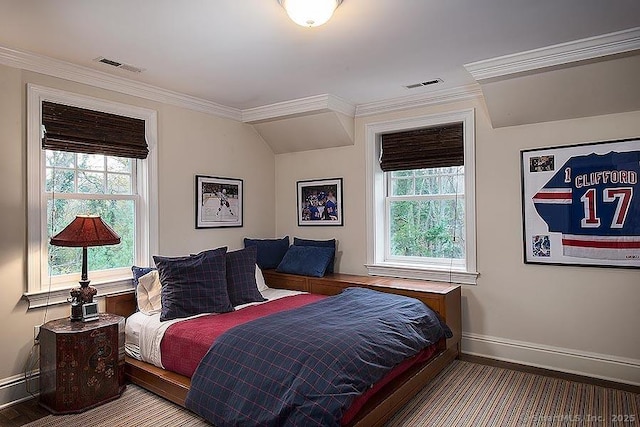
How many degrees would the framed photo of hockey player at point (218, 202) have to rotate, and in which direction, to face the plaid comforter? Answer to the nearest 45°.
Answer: approximately 45° to its right

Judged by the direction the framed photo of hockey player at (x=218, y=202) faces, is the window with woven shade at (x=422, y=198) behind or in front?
in front

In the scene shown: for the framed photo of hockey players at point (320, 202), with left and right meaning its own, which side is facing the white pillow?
front

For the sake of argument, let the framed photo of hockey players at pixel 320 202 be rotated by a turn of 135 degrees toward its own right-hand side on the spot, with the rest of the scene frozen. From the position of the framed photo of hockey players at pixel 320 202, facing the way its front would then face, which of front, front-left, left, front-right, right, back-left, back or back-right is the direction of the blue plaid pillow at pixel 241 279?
back-left

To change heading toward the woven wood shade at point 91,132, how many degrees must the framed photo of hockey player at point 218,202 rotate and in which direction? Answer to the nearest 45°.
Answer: approximately 90° to its right

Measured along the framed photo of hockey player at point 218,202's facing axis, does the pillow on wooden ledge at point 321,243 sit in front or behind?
in front

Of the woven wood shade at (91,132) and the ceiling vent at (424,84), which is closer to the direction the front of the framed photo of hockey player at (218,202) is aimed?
the ceiling vent

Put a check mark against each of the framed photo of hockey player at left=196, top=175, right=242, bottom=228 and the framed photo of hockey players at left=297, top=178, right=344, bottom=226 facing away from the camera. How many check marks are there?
0

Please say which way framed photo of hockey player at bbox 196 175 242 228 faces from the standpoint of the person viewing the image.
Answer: facing the viewer and to the right of the viewer

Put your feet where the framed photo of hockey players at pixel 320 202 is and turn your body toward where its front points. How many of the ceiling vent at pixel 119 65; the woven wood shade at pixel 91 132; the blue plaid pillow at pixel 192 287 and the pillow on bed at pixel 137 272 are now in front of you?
4

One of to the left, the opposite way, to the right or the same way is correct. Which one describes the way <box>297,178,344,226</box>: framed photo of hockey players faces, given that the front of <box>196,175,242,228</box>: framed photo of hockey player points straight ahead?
to the right

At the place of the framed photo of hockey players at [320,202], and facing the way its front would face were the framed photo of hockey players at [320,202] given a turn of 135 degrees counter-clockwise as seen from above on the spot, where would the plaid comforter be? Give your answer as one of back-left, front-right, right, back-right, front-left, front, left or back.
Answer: right

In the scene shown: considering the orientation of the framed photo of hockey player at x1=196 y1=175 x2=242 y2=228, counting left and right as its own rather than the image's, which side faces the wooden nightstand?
right

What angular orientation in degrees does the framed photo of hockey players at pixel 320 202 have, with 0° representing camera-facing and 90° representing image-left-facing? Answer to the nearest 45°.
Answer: approximately 45°
